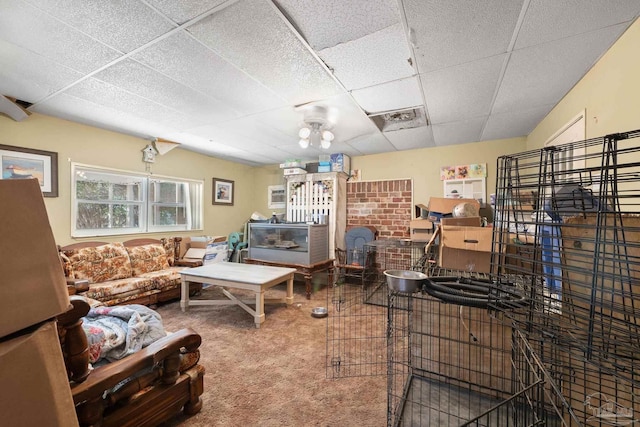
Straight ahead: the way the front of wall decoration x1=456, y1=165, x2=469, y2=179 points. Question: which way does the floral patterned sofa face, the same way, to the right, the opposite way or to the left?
to the left

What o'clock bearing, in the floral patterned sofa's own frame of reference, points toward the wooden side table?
The wooden side table is roughly at 11 o'clock from the floral patterned sofa.

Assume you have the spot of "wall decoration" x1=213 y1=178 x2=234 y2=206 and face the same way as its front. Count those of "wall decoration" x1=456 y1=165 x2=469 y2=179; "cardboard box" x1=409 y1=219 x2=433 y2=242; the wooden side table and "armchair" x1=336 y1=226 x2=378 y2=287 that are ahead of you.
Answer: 4

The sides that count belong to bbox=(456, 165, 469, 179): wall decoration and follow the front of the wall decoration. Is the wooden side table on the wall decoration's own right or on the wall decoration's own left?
on the wall decoration's own right

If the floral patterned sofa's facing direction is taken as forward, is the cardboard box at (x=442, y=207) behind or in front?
in front
